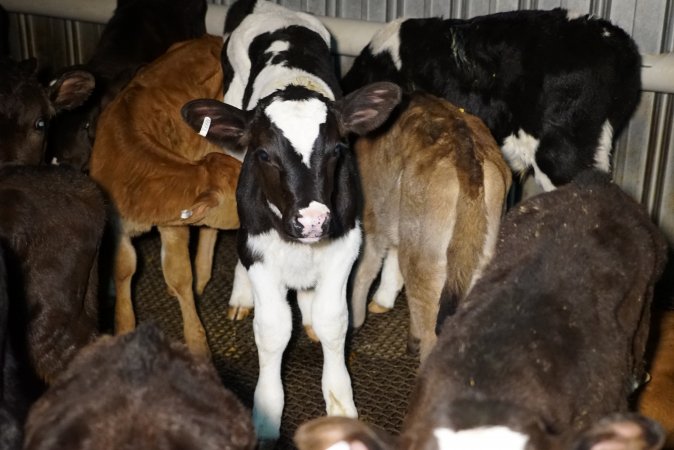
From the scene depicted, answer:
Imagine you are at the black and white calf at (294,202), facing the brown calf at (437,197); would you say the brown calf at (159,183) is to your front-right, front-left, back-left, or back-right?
back-left

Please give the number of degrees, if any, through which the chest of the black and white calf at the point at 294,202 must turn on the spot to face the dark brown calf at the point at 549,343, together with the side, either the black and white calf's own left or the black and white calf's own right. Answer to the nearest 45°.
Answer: approximately 45° to the black and white calf's own left

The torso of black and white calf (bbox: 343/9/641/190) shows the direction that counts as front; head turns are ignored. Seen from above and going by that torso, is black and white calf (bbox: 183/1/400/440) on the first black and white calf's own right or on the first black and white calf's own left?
on the first black and white calf's own left

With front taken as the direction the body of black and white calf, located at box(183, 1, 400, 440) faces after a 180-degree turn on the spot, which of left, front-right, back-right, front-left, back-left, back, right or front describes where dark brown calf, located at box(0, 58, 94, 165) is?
front-left

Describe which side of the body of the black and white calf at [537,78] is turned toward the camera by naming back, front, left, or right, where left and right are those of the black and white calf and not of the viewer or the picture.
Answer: left

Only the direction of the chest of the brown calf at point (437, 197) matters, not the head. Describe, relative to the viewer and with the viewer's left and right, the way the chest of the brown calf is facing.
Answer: facing away from the viewer and to the left of the viewer

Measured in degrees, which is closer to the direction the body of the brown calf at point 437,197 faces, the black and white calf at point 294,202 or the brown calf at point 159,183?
the brown calf

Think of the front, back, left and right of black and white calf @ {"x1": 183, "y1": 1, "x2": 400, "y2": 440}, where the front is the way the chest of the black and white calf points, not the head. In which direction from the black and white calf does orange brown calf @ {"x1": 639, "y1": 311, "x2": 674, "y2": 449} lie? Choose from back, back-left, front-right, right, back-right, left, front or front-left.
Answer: left

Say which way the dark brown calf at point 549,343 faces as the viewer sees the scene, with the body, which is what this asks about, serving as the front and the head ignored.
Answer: toward the camera

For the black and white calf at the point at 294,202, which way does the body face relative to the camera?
toward the camera

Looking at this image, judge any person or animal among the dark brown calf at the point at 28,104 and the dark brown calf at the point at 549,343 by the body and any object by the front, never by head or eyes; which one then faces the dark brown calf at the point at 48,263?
the dark brown calf at the point at 28,104
